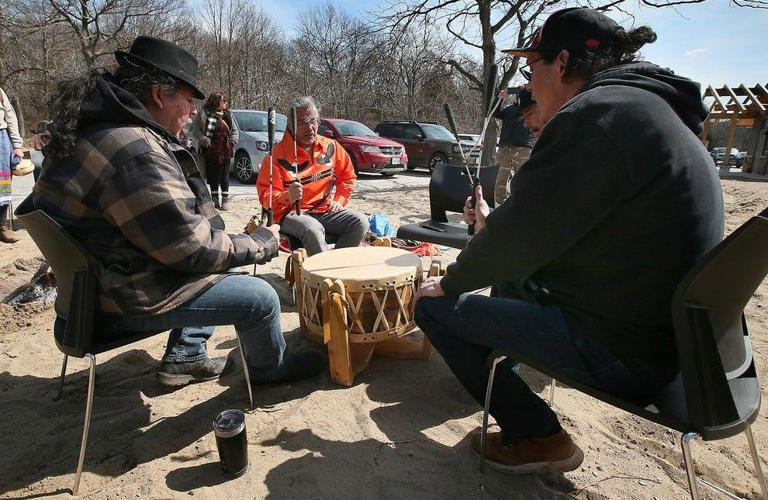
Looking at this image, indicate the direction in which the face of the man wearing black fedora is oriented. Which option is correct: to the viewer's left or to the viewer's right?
to the viewer's right

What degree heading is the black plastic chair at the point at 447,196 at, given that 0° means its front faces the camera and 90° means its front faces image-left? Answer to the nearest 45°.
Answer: approximately 45°

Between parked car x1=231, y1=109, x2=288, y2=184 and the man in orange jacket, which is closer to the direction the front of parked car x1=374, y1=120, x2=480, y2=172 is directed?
the man in orange jacket

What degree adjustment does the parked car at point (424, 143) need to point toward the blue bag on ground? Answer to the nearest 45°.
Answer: approximately 45° to its right

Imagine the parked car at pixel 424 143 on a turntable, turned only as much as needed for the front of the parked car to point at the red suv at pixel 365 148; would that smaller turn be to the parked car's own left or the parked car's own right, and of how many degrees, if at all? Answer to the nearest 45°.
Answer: approximately 90° to the parked car's own right

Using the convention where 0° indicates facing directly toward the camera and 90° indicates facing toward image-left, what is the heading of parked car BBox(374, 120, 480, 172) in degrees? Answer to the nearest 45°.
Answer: approximately 315°

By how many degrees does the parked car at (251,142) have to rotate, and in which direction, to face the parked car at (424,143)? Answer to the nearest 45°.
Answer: approximately 90° to its left

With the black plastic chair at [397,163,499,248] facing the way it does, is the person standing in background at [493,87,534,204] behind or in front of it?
behind

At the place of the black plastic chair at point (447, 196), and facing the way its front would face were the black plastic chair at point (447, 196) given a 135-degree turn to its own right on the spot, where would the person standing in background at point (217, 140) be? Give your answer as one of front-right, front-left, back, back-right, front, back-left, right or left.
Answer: front-left

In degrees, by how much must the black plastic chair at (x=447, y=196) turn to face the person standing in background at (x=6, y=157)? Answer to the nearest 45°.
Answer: approximately 45° to its right
